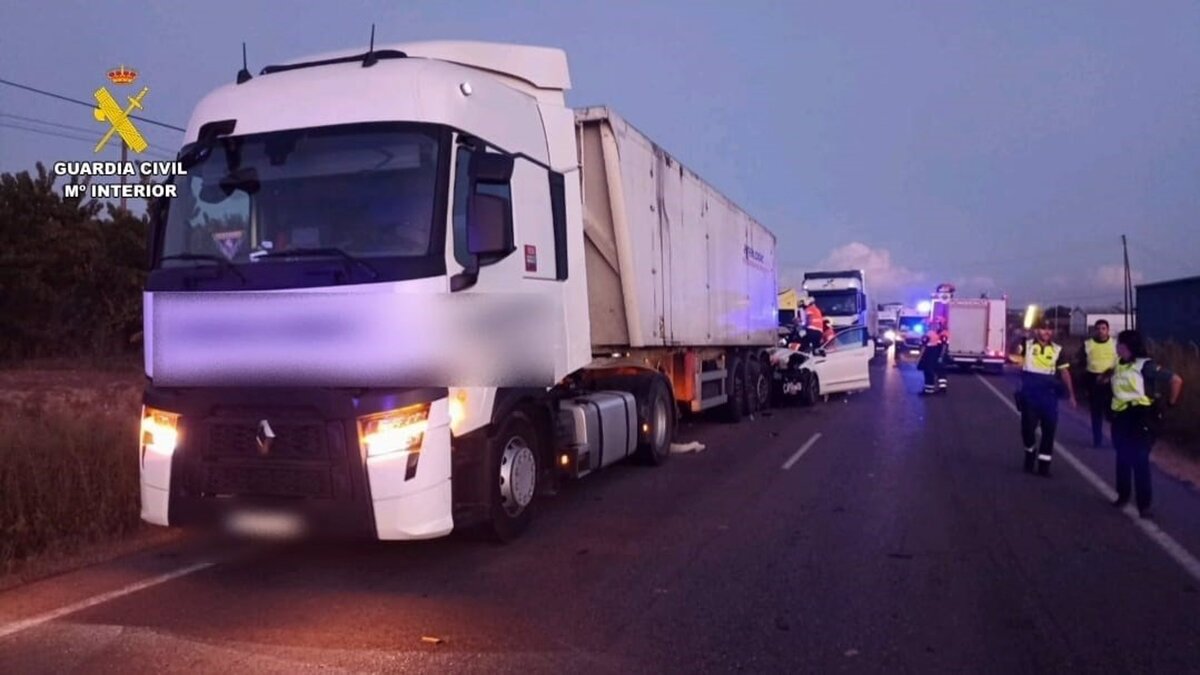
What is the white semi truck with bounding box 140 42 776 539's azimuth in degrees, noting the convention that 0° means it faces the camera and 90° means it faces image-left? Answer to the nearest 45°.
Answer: approximately 45°

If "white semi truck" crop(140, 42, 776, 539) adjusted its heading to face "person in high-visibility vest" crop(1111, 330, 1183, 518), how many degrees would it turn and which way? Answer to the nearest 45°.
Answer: approximately 135° to its left

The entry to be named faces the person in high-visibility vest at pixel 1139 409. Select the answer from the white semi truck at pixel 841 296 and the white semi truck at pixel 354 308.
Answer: the white semi truck at pixel 841 296

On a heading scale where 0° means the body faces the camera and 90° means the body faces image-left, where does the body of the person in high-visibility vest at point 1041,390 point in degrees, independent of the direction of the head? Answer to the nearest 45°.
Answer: approximately 0°

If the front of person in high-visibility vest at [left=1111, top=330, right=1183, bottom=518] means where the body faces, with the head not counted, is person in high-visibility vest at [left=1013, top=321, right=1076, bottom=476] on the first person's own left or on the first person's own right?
on the first person's own right

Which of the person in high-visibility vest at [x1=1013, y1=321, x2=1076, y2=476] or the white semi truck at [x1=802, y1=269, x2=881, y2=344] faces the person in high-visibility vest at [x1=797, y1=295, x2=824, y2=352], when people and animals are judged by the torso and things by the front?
the white semi truck

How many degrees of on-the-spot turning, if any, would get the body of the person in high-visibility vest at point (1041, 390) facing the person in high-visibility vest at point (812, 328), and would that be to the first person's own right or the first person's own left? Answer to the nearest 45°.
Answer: approximately 135° to the first person's own right

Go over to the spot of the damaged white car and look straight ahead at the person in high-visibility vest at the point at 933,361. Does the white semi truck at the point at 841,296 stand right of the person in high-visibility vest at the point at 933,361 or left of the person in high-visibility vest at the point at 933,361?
left

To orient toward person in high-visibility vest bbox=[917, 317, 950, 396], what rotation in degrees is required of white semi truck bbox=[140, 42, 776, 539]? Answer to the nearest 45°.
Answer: approximately 180°

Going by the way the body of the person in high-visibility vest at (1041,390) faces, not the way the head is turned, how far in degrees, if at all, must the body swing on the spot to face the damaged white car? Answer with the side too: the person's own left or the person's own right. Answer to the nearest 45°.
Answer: approximately 135° to the person's own right

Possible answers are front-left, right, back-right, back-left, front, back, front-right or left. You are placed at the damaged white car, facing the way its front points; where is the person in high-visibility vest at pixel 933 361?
back
